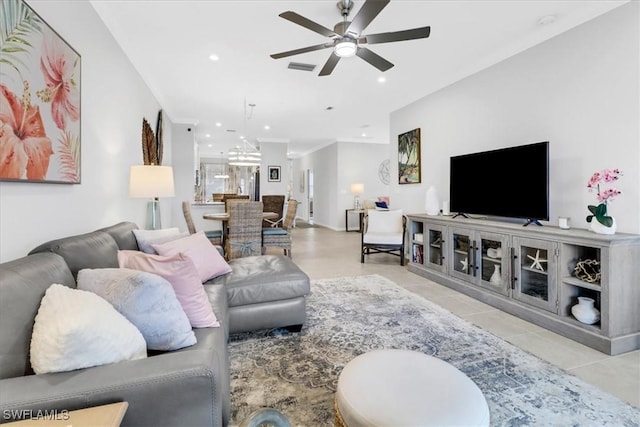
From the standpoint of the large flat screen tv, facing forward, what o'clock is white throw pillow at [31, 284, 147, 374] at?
The white throw pillow is roughly at 11 o'clock from the large flat screen tv.

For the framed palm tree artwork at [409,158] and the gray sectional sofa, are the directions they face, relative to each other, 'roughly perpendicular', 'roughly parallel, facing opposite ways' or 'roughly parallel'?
roughly parallel, facing opposite ways

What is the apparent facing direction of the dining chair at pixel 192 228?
to the viewer's right

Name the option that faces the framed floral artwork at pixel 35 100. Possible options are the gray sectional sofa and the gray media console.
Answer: the gray media console

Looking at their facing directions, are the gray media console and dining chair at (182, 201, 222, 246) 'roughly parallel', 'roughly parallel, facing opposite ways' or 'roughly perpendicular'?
roughly parallel, facing opposite ways

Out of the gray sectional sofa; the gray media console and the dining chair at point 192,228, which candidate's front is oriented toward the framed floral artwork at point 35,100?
the gray media console

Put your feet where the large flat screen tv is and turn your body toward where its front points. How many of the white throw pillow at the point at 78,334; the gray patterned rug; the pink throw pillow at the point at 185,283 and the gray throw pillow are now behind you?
0

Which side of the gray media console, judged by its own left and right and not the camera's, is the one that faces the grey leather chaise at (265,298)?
front

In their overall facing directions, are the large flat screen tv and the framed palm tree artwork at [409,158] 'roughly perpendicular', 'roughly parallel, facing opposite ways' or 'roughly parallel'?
roughly parallel

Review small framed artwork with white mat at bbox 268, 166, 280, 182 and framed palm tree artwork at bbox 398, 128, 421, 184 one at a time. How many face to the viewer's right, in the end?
0

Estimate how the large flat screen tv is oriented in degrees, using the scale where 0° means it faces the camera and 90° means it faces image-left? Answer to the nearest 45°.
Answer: approximately 45°

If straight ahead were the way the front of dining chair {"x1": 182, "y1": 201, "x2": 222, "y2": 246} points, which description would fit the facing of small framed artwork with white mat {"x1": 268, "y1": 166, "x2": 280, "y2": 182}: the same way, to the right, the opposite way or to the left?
to the right

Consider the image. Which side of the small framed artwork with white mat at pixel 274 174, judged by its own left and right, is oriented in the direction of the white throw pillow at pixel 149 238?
front

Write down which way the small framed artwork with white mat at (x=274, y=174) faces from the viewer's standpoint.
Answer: facing the viewer

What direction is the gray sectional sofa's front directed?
to the viewer's right

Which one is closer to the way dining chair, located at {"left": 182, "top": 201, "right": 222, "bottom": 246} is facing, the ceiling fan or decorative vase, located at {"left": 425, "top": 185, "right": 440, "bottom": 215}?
the decorative vase
